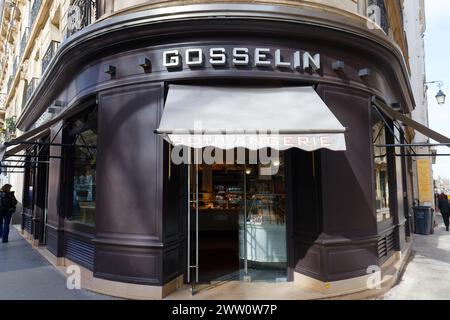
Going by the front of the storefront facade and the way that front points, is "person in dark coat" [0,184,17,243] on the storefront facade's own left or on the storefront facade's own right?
on the storefront facade's own right

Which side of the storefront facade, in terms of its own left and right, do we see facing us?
front

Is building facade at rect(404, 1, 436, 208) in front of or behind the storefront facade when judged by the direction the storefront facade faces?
behind
